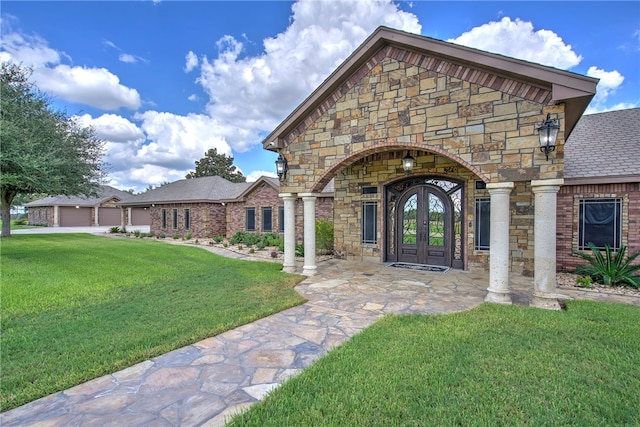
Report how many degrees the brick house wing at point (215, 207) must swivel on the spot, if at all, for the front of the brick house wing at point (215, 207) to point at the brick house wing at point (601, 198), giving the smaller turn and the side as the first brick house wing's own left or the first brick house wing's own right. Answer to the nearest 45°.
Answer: approximately 45° to the first brick house wing's own left

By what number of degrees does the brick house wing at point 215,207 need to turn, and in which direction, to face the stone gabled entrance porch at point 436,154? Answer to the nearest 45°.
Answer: approximately 90° to its left

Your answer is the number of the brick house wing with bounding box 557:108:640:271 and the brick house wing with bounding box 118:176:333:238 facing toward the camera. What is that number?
2

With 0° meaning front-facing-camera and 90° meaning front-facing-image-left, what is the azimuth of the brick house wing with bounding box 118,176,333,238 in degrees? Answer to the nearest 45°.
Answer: approximately 0°

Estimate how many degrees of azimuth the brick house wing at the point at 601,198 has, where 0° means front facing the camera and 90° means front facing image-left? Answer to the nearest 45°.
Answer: approximately 0°

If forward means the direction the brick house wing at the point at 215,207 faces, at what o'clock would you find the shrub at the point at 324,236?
The shrub is roughly at 11 o'clock from the brick house wing.
